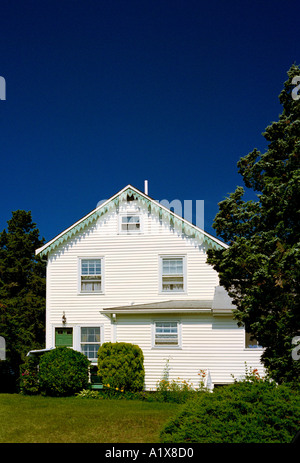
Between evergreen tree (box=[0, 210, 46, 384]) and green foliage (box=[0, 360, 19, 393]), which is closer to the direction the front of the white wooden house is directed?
the green foliage

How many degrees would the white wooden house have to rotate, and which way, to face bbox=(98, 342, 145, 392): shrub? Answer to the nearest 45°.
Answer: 0° — it already faces it

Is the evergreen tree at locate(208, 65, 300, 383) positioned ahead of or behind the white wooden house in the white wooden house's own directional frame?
ahead

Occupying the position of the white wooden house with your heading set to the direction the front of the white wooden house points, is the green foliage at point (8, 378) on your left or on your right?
on your right

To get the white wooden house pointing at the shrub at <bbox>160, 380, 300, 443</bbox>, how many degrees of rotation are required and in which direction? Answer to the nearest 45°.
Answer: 0° — it already faces it

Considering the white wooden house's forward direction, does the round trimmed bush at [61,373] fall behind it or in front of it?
in front

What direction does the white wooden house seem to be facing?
toward the camera

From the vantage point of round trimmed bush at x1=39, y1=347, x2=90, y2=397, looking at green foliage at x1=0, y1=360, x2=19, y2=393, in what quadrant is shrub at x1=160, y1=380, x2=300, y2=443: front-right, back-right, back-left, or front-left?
back-left

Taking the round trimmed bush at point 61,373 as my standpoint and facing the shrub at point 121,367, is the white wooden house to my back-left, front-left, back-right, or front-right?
front-left
